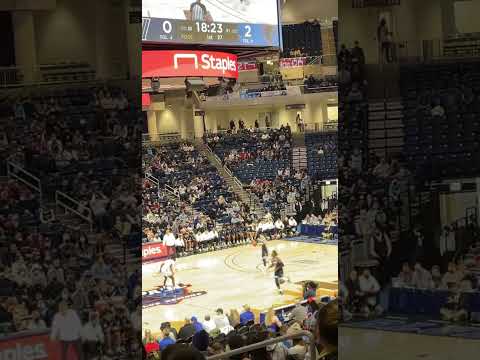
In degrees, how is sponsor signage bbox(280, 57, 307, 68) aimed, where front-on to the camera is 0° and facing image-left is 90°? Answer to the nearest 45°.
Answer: approximately 0°
